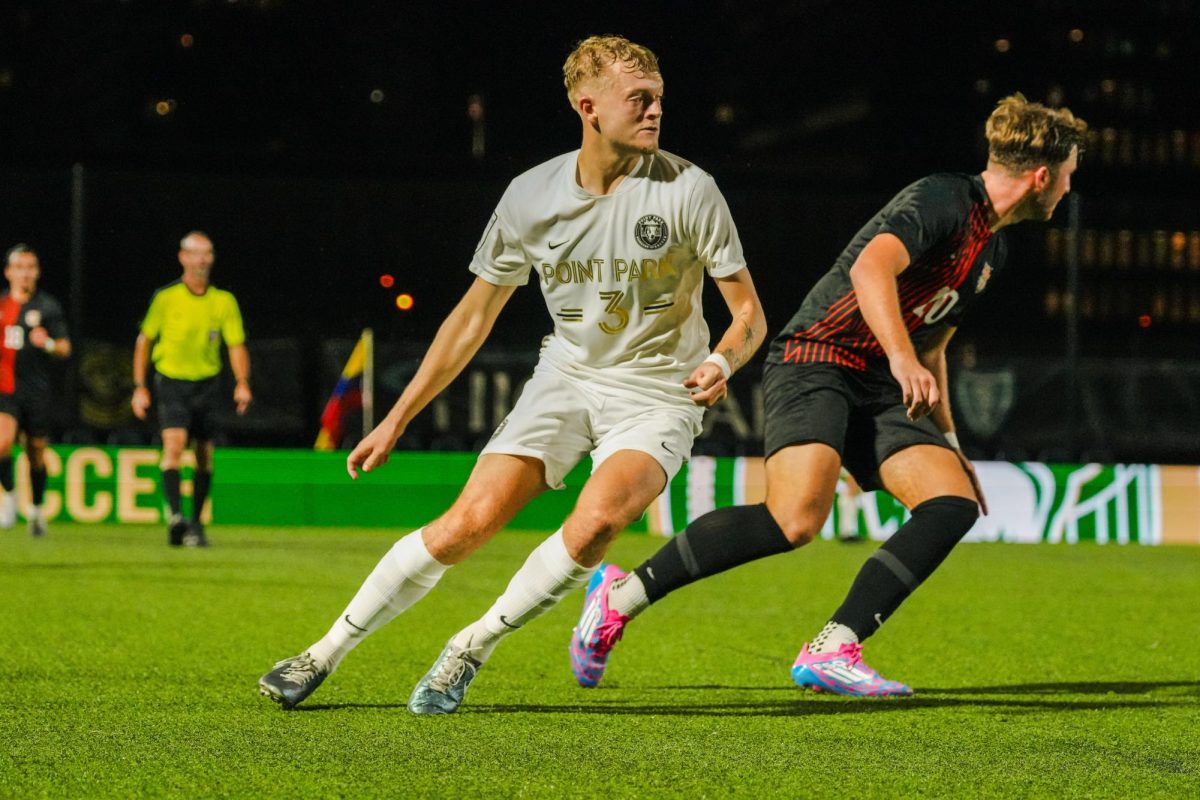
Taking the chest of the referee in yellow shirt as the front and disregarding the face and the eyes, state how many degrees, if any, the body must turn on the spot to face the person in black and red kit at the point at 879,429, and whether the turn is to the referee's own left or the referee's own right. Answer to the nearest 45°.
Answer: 0° — they already face them

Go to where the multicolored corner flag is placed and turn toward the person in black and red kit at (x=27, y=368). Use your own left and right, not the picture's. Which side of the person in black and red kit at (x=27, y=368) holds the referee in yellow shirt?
left

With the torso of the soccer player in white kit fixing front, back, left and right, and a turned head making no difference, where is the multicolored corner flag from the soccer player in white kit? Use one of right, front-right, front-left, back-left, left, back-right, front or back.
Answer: back

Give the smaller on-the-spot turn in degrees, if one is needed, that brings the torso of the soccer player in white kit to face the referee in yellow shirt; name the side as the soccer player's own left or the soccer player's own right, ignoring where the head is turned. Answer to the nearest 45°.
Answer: approximately 180°

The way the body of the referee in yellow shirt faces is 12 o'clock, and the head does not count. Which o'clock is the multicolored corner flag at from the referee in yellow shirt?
The multicolored corner flag is roughly at 7 o'clock from the referee in yellow shirt.

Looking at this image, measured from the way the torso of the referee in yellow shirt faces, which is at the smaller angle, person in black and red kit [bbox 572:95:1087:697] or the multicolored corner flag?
the person in black and red kit

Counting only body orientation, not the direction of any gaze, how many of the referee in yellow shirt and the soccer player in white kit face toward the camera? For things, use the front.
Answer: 2

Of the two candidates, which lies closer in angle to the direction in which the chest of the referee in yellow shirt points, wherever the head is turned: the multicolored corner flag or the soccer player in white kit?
the soccer player in white kit

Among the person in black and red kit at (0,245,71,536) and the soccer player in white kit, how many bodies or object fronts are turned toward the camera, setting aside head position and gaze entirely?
2

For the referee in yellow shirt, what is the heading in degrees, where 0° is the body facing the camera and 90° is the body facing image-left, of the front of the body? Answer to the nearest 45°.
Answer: approximately 0°

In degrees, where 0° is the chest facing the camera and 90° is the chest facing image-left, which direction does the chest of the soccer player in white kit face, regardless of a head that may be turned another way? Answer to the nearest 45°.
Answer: approximately 0°
